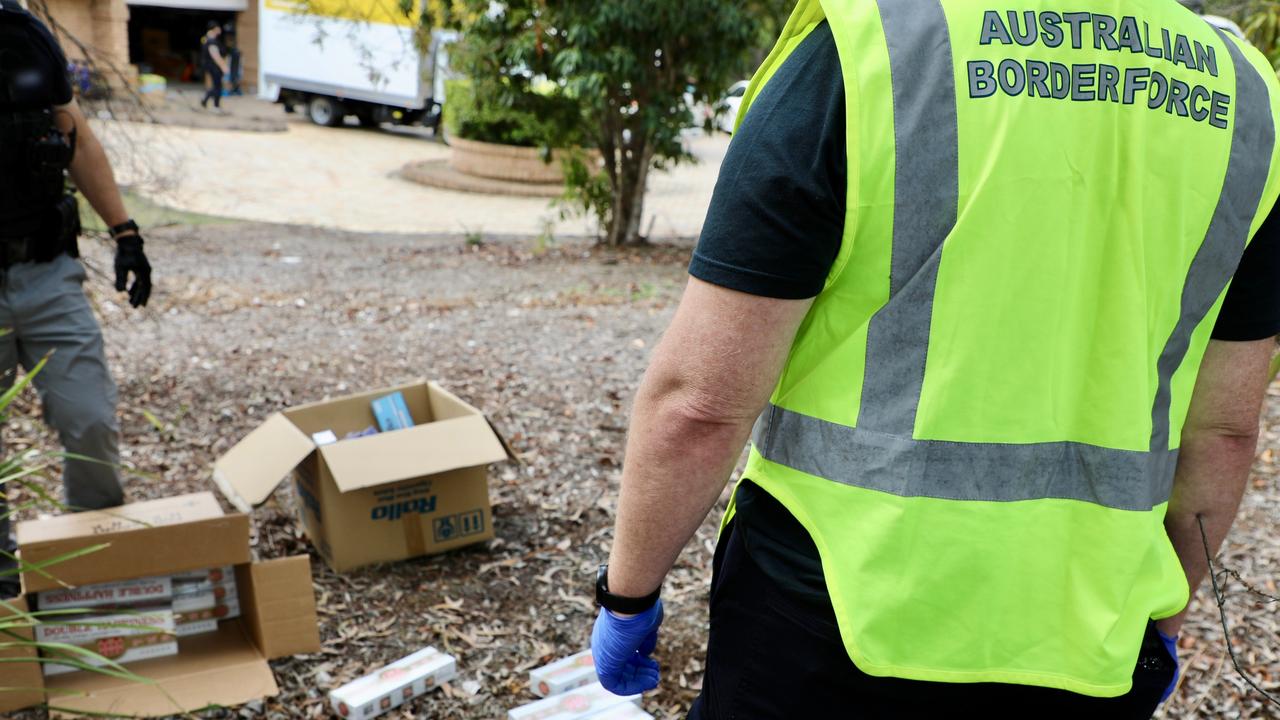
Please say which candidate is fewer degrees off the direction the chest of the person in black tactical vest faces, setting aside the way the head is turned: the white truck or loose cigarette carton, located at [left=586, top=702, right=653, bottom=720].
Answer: the loose cigarette carton
